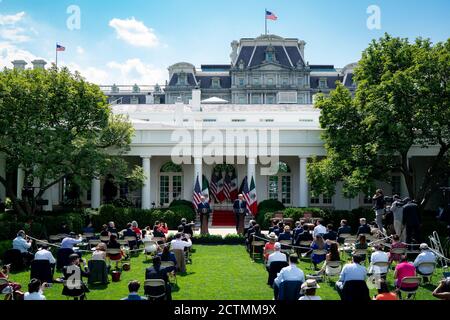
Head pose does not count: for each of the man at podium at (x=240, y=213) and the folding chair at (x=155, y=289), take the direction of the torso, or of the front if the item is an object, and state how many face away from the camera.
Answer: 1

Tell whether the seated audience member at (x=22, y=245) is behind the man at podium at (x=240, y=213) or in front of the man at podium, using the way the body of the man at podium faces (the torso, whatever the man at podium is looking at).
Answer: in front

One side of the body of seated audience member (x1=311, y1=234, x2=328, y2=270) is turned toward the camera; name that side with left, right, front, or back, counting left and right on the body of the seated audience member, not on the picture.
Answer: back

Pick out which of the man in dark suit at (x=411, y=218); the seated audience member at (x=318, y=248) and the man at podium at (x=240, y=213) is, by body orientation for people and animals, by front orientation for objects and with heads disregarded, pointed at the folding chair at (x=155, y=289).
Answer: the man at podium

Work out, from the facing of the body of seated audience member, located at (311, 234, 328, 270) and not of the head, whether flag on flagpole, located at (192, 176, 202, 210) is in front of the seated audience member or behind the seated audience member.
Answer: in front

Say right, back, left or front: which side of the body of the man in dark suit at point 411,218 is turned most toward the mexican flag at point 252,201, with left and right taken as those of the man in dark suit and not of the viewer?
front

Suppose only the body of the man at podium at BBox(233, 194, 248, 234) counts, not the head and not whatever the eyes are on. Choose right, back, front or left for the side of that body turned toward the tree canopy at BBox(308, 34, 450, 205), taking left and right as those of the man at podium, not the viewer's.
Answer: left

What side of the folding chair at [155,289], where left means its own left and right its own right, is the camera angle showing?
back

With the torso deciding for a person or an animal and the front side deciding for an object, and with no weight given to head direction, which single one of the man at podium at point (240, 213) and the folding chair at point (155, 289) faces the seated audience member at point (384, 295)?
the man at podium

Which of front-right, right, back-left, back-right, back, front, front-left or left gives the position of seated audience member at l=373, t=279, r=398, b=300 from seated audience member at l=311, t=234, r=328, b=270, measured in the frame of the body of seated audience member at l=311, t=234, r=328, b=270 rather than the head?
back

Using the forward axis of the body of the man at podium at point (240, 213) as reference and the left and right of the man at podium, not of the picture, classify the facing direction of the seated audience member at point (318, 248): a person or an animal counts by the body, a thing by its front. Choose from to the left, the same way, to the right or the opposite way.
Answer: the opposite way

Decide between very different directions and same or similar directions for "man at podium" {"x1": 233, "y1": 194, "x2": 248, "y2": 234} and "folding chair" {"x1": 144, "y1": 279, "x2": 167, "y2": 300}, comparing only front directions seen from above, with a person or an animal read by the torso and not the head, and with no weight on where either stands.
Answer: very different directions

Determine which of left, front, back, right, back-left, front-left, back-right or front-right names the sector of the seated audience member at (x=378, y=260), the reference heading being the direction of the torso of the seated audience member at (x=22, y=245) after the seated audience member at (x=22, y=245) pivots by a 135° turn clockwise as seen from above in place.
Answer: front-left

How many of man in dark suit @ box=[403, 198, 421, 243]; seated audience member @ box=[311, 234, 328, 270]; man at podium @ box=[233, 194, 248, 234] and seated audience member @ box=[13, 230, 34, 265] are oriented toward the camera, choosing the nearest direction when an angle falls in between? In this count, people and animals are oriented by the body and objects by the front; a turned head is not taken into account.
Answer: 1

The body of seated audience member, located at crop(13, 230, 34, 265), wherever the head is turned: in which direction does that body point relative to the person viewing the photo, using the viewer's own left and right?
facing away from the viewer and to the right of the viewer

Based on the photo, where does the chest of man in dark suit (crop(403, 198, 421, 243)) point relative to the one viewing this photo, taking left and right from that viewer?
facing away from the viewer and to the left of the viewer
